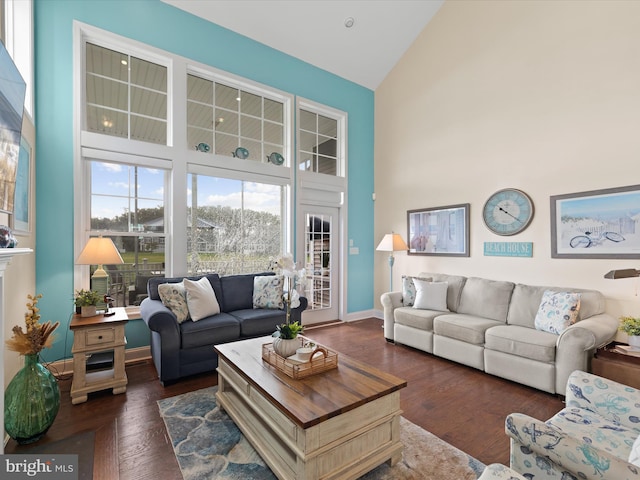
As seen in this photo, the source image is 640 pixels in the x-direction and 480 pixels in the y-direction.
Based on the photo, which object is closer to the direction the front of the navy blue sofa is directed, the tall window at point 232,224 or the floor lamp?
the floor lamp

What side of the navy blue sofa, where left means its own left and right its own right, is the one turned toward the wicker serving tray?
front

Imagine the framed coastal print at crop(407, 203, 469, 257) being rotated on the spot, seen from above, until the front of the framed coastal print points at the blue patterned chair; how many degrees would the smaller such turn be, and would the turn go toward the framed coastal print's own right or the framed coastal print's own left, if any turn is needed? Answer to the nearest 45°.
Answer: approximately 45° to the framed coastal print's own left

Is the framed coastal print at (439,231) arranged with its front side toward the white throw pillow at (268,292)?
yes

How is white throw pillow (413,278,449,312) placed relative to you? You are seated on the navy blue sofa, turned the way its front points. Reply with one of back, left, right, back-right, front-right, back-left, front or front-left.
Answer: front-left

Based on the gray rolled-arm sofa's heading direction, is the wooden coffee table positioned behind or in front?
in front

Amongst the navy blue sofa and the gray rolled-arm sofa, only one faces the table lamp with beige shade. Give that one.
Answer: the gray rolled-arm sofa

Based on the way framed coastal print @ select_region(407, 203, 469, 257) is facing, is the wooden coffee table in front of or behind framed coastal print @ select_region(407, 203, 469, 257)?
in front

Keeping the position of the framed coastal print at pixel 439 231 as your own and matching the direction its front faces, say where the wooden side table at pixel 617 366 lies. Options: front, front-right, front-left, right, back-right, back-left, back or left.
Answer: left

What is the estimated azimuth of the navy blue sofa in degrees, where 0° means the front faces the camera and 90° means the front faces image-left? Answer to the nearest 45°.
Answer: approximately 315°

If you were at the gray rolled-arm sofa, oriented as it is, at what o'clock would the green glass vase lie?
The green glass vase is roughly at 12 o'clock from the gray rolled-arm sofa.

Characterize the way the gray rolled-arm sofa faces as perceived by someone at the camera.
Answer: facing the viewer and to the left of the viewer

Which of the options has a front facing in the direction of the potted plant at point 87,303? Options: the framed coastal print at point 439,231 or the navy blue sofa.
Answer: the framed coastal print

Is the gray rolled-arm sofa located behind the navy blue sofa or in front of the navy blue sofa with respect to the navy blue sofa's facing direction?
in front
